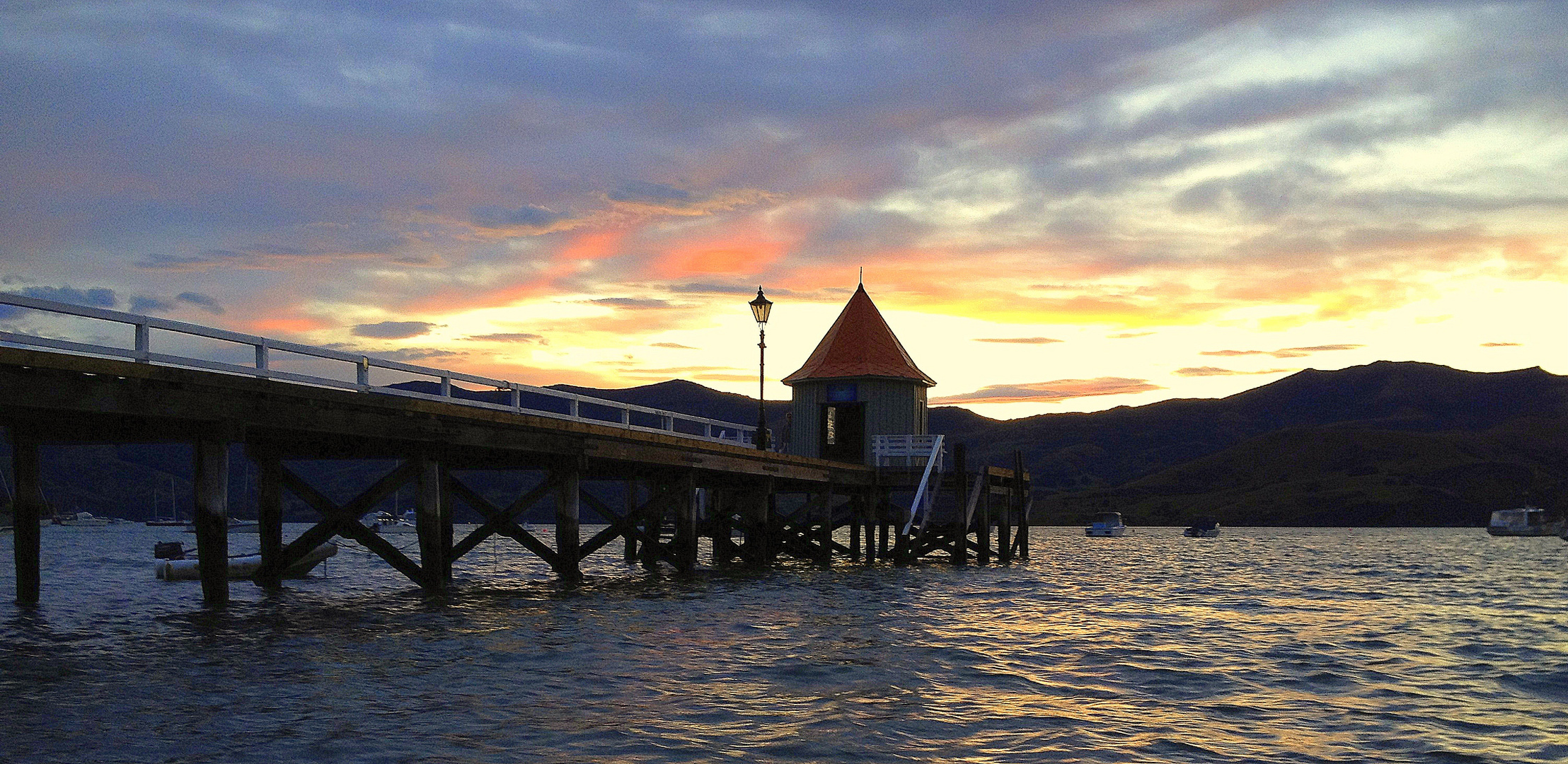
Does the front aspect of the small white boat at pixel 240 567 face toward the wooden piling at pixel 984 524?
yes

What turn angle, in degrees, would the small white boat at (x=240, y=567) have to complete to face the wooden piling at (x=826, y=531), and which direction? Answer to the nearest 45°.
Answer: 0° — it already faces it

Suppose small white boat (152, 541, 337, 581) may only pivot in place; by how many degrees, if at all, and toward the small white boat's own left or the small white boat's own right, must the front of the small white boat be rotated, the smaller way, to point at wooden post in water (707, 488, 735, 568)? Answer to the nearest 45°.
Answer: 0° — it already faces it

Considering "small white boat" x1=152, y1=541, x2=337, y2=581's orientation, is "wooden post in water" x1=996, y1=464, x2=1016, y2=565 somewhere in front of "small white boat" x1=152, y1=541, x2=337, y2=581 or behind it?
in front

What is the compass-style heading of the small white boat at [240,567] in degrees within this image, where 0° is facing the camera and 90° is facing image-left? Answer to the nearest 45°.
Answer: approximately 270°

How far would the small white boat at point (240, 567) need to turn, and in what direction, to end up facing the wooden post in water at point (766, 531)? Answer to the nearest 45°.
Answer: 0° — it already faces it

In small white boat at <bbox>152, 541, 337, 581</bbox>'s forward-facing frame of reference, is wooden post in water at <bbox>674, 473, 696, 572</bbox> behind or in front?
in front
